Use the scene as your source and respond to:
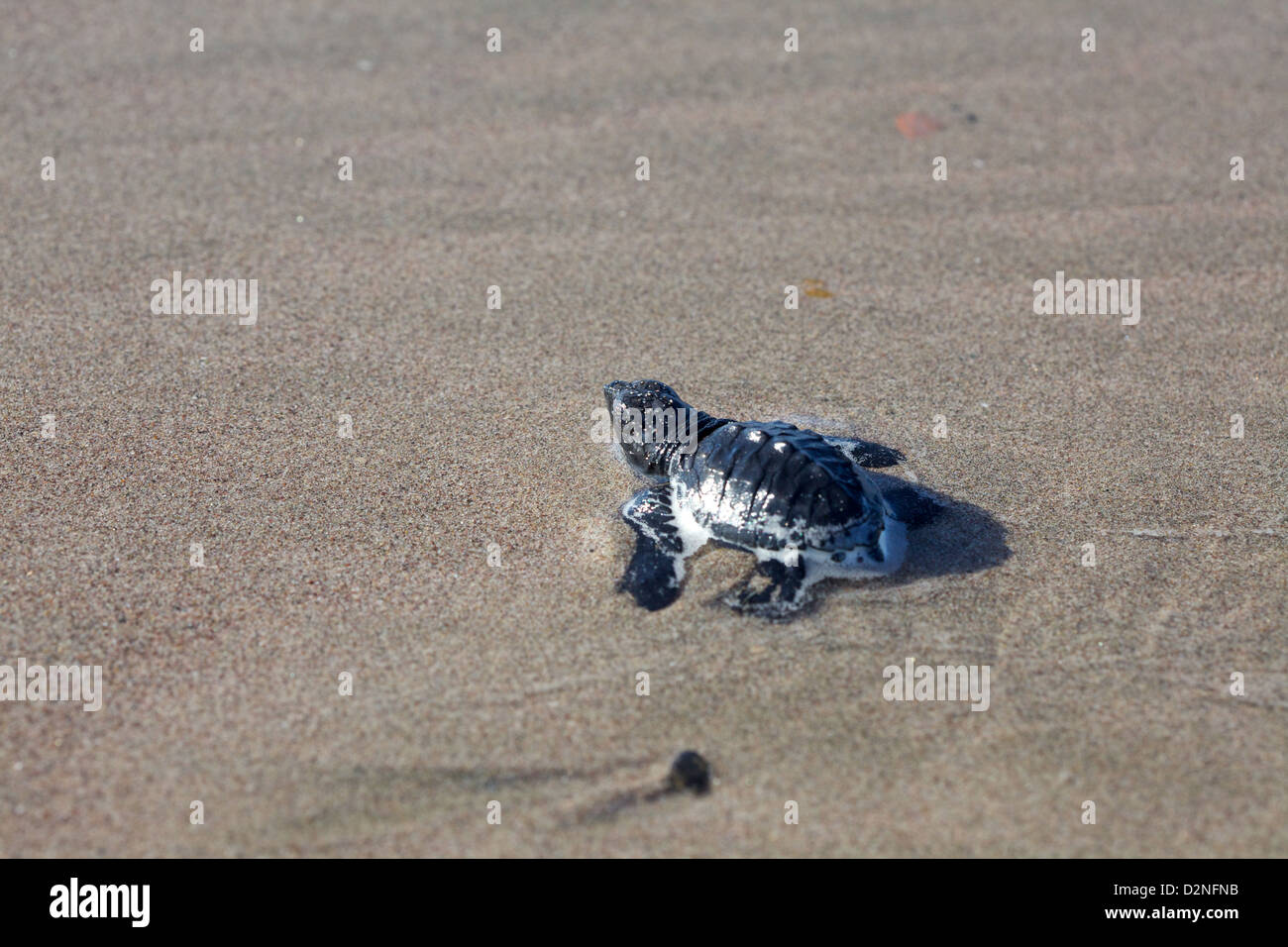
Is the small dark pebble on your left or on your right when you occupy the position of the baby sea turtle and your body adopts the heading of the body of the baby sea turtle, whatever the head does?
on your left

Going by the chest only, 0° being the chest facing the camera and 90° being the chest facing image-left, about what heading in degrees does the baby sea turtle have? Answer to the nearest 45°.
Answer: approximately 135°
